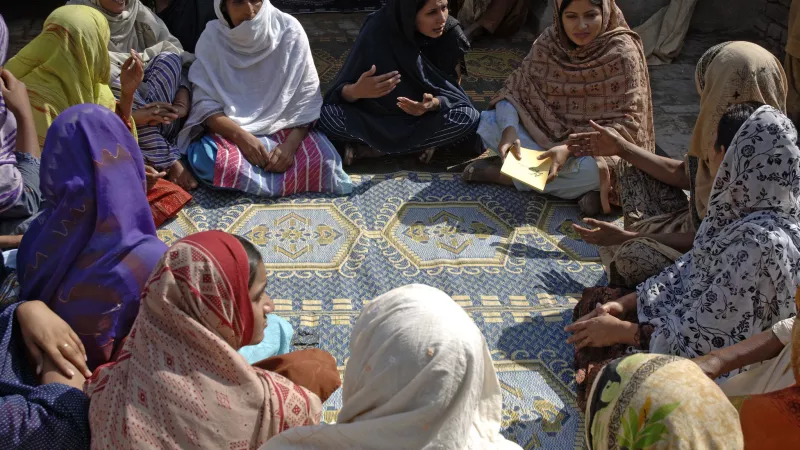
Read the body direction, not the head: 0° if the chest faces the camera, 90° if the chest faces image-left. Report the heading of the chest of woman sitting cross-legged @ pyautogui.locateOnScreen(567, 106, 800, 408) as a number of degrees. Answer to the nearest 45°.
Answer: approximately 90°

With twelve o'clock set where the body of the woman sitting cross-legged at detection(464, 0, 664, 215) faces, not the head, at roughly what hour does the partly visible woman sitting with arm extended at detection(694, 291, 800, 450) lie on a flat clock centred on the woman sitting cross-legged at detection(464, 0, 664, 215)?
the partly visible woman sitting with arm extended at detection(694, 291, 800, 450) is roughly at 10 o'clock from the woman sitting cross-legged at detection(464, 0, 664, 215).

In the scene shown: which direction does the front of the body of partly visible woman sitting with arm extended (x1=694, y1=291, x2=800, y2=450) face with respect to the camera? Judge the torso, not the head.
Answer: to the viewer's left

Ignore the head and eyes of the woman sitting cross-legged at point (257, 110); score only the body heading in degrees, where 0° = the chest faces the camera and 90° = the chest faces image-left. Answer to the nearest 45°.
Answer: approximately 0°

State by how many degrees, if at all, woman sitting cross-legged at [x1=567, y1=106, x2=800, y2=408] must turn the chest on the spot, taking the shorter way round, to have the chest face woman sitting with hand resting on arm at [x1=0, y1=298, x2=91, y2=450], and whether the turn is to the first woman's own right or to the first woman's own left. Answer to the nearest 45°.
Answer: approximately 45° to the first woman's own left

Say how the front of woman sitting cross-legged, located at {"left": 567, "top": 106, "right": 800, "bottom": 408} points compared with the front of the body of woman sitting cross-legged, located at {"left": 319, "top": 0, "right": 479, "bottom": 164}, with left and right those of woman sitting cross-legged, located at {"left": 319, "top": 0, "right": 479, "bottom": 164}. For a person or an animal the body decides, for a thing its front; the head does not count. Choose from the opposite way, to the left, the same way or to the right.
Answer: to the right

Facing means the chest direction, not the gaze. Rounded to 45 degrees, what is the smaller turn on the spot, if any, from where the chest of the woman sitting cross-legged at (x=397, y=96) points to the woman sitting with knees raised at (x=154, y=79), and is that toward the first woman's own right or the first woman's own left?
approximately 90° to the first woman's own right

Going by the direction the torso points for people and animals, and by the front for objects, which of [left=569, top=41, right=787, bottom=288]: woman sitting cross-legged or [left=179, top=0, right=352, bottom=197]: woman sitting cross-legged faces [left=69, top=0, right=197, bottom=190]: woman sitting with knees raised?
[left=569, top=41, right=787, bottom=288]: woman sitting cross-legged

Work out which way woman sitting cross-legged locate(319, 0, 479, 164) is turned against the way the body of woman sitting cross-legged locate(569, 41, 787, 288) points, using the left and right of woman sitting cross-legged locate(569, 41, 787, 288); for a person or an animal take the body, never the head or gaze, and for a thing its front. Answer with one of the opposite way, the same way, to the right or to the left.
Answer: to the left
